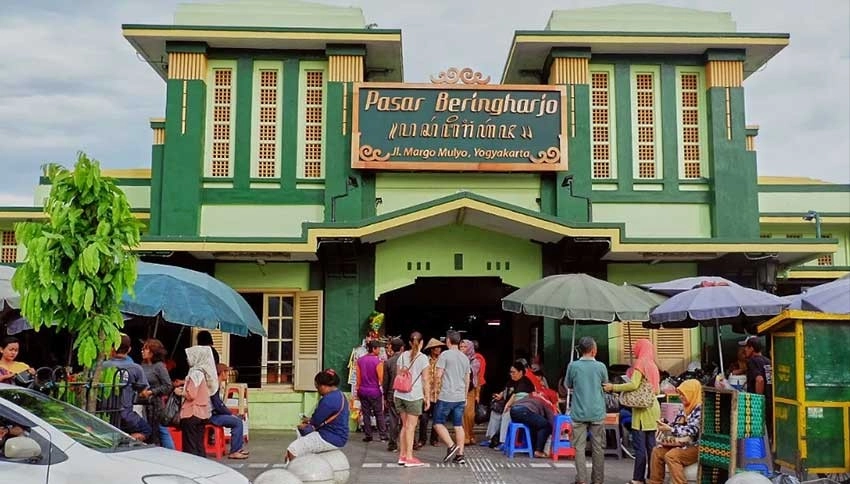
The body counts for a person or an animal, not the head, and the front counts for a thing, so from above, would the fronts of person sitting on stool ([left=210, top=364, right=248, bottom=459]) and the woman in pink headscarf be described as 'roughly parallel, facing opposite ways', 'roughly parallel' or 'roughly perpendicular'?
roughly parallel, facing opposite ways

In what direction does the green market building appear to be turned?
toward the camera

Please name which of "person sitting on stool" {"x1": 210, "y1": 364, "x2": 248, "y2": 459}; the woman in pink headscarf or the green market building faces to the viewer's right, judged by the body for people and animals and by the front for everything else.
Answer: the person sitting on stool

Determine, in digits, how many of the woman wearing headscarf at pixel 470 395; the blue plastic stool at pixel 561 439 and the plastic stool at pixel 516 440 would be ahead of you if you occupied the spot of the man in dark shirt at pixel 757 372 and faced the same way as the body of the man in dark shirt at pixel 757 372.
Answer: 3

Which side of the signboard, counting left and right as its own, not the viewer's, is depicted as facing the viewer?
front

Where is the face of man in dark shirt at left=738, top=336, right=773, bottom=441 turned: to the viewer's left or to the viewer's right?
to the viewer's left

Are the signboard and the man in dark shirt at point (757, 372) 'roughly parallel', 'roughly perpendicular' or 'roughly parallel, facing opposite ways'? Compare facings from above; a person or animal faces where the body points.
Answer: roughly perpendicular

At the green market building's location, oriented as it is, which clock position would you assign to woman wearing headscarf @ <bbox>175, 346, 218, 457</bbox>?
The woman wearing headscarf is roughly at 1 o'clock from the green market building.

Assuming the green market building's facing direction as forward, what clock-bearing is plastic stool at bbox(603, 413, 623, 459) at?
The plastic stool is roughly at 11 o'clock from the green market building.
